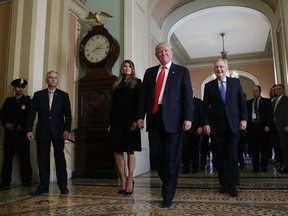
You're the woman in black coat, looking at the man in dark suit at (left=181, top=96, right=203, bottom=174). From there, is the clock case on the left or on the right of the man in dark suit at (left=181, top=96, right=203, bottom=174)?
left

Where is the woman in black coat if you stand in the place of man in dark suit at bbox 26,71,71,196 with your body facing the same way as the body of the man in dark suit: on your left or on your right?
on your left

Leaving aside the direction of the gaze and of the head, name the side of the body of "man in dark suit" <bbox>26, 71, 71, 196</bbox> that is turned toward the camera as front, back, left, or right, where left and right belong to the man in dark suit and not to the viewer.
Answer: front

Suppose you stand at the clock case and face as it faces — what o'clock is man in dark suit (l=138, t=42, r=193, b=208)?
The man in dark suit is roughly at 10 o'clock from the clock case.

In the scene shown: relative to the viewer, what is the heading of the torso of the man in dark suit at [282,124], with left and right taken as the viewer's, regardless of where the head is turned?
facing the viewer and to the left of the viewer

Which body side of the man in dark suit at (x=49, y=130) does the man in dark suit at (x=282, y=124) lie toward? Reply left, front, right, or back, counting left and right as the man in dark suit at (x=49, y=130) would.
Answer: left

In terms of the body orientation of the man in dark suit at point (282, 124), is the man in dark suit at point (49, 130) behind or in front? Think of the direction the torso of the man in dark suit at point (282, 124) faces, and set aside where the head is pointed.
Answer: in front

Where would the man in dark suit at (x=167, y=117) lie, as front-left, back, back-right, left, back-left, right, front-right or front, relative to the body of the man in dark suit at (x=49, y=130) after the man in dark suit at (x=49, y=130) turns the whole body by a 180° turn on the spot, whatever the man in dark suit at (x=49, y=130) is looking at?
back-right

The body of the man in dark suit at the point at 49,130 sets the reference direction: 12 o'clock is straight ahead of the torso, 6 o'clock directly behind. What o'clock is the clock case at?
The clock case is roughly at 7 o'clock from the man in dark suit.

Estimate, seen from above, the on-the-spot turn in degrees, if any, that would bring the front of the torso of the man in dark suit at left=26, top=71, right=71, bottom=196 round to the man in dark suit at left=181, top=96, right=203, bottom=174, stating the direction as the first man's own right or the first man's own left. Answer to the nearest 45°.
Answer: approximately 135° to the first man's own left

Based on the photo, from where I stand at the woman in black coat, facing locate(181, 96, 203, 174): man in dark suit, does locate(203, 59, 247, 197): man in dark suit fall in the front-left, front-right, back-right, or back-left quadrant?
front-right

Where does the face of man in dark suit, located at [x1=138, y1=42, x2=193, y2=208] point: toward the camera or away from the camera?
toward the camera

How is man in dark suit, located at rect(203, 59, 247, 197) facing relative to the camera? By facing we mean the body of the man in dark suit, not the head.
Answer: toward the camera

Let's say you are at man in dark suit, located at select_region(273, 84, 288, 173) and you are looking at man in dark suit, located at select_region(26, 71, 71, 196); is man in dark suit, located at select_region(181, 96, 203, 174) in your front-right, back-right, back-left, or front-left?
front-right

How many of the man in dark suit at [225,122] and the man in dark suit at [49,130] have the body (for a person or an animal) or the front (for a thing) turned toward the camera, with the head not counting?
2
